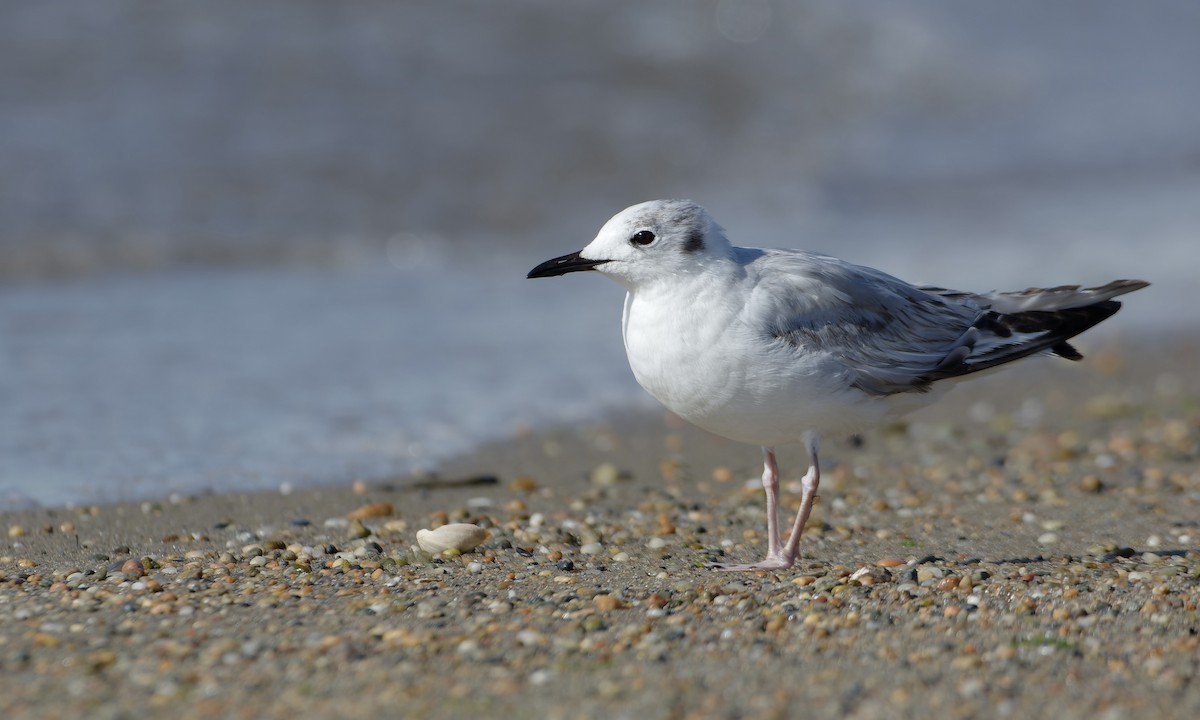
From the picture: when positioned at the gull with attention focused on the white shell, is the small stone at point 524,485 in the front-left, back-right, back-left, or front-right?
front-right

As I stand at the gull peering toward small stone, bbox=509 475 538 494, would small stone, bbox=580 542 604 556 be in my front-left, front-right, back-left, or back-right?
front-left

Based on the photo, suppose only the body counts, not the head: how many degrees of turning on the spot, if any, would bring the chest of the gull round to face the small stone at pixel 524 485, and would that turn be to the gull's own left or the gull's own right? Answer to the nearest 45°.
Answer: approximately 45° to the gull's own right

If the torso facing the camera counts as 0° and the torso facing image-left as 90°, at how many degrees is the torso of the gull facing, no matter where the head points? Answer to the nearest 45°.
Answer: approximately 90°

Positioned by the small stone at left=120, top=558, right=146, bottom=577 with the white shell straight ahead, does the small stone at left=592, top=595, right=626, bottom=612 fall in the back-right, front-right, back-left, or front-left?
front-right

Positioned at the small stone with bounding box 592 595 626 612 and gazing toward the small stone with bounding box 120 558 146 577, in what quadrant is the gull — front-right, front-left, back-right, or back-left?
back-right

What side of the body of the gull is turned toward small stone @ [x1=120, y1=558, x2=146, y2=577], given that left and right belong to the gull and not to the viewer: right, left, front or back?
front

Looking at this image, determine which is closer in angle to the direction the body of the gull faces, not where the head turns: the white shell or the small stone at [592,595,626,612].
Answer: the white shell

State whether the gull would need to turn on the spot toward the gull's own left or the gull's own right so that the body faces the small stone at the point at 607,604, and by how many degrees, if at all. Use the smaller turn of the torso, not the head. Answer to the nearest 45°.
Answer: approximately 45° to the gull's own left

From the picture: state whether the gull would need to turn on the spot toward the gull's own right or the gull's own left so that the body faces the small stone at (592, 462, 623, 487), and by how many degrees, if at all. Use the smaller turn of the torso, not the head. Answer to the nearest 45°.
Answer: approximately 45° to the gull's own right
